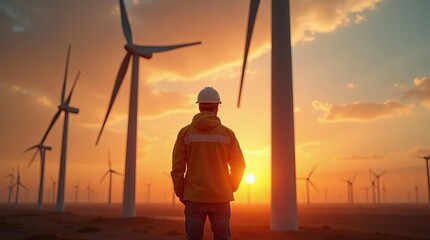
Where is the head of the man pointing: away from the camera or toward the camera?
away from the camera

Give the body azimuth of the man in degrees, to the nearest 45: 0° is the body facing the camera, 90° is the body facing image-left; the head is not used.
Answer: approximately 180°
